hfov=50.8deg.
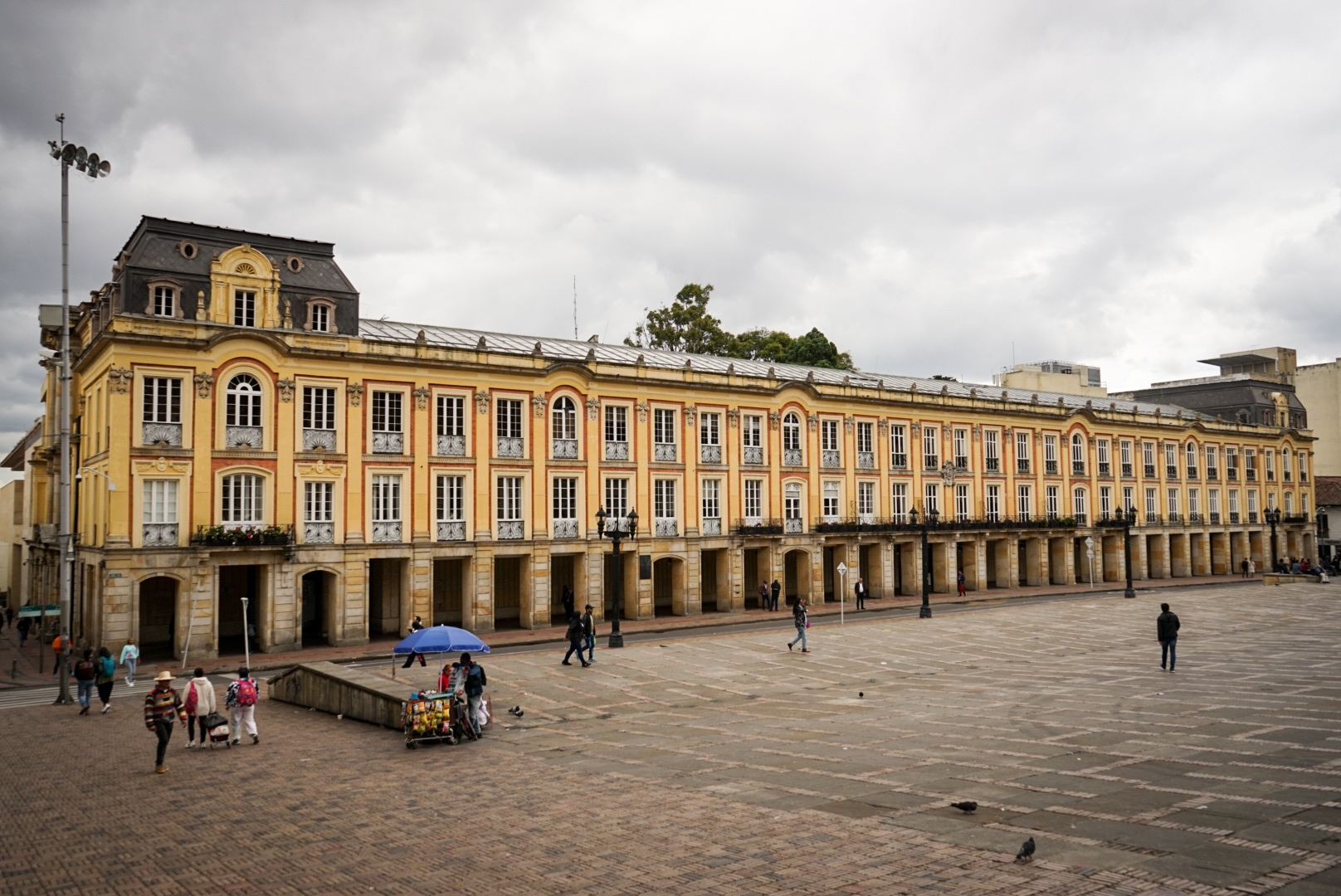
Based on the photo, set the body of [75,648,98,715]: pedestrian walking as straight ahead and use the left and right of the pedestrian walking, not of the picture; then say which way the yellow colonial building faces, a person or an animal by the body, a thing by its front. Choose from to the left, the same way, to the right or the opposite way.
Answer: the opposite way

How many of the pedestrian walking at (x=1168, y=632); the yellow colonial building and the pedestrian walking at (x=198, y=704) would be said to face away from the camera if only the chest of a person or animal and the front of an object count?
2

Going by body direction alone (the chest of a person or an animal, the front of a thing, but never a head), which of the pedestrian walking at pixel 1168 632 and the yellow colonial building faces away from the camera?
the pedestrian walking

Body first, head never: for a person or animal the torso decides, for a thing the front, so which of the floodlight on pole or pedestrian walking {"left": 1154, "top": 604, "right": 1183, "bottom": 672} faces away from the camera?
the pedestrian walking

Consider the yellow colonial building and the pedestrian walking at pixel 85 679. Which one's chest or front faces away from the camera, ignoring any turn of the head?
the pedestrian walking

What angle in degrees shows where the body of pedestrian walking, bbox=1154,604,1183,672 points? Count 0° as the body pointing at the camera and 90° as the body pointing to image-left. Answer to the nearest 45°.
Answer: approximately 180°

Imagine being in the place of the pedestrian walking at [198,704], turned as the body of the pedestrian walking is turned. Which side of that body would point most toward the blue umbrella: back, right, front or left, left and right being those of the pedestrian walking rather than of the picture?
right

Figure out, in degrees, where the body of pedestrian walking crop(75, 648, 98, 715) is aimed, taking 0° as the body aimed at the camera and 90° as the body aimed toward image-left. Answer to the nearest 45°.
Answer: approximately 180°

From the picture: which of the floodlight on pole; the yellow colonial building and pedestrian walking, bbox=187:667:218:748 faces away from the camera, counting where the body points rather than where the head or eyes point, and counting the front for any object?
the pedestrian walking

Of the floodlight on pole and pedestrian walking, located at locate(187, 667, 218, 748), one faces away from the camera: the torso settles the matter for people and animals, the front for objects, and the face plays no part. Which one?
the pedestrian walking

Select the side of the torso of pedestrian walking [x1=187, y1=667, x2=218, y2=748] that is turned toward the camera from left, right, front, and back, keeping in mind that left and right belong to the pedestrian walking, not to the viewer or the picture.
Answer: back
